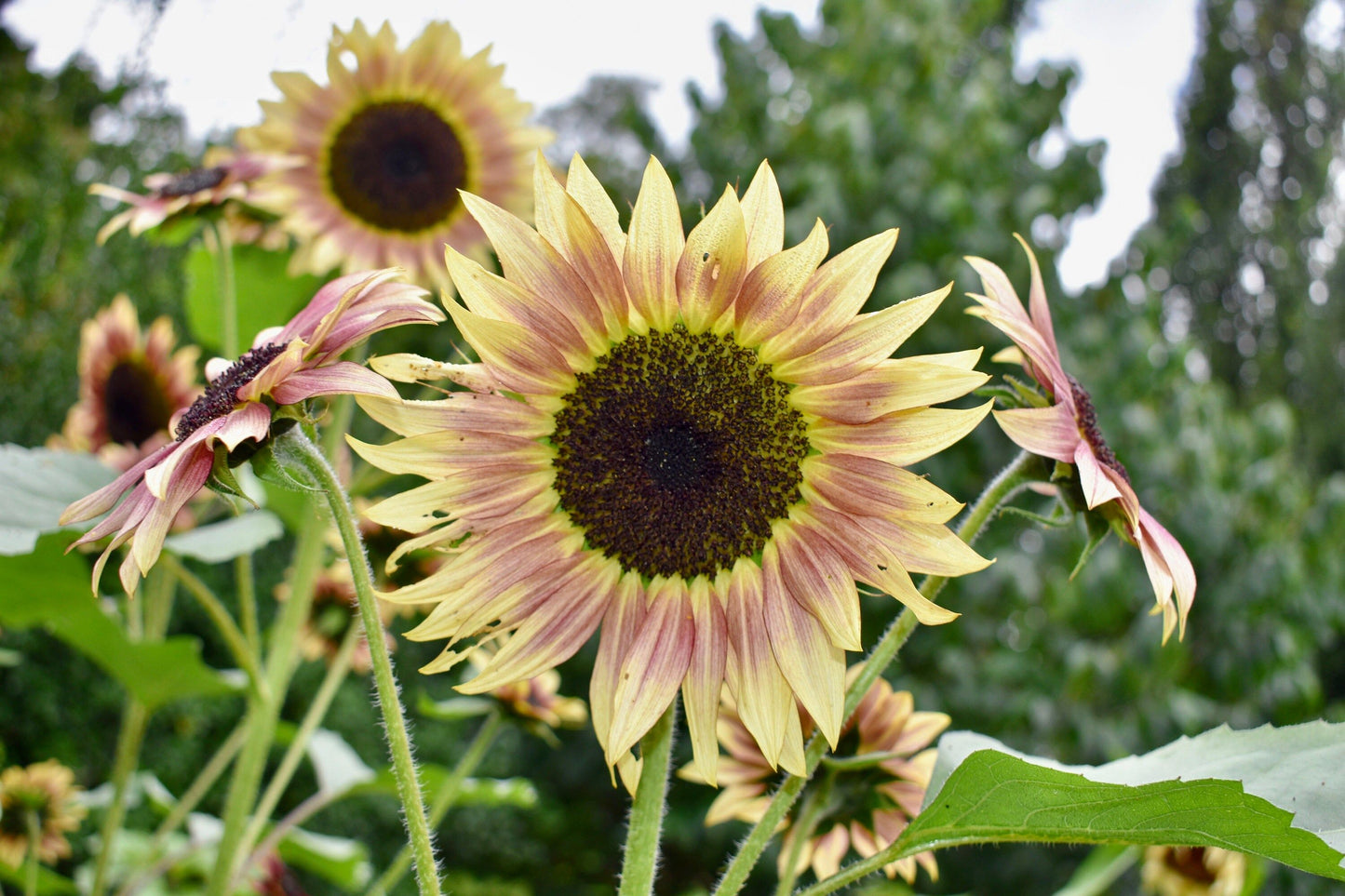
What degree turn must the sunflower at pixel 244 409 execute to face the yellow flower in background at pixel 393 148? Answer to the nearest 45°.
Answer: approximately 90° to its right

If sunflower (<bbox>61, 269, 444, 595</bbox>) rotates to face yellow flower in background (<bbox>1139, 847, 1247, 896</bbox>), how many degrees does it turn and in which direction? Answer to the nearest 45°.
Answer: approximately 135° to its right

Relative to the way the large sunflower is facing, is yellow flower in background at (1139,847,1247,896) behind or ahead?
behind

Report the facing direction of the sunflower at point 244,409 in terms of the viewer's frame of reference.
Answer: facing to the left of the viewer

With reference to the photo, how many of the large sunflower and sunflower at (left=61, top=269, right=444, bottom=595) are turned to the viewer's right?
0

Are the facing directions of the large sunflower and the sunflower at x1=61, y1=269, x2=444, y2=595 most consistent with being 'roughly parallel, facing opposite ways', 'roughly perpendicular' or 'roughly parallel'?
roughly perpendicular

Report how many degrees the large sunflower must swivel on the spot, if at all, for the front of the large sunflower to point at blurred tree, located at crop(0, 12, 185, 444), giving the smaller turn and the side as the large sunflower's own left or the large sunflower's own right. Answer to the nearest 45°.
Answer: approximately 135° to the large sunflower's own right

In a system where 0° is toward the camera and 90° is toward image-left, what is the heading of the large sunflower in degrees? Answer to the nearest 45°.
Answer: approximately 0°

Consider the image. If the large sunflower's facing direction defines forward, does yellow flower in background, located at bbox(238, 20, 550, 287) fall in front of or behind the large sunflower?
behind

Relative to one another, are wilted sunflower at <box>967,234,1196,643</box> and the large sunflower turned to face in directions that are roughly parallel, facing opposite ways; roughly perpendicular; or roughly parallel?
roughly perpendicular
